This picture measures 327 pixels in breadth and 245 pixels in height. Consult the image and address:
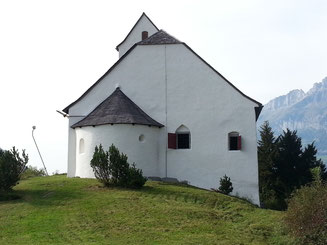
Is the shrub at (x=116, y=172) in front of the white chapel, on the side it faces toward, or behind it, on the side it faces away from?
behind

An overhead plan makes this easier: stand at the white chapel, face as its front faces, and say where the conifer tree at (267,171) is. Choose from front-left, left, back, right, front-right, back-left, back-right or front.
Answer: front-right

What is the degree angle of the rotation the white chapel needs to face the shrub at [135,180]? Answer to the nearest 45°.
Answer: approximately 180°

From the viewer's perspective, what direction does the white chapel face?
away from the camera

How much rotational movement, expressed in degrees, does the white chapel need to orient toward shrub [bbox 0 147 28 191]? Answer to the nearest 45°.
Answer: approximately 135° to its left
